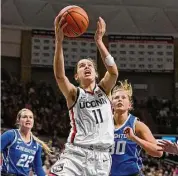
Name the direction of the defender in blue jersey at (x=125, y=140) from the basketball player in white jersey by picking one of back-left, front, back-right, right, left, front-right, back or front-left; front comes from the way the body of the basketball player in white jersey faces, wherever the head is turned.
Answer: left

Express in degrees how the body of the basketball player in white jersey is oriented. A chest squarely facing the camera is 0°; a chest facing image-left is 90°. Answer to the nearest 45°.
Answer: approximately 315°

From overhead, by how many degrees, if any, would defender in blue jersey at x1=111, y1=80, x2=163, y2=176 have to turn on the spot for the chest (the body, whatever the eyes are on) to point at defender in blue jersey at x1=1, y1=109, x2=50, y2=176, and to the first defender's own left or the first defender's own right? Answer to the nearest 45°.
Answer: approximately 90° to the first defender's own right

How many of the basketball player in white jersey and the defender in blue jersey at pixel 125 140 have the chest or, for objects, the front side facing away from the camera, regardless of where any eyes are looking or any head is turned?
0

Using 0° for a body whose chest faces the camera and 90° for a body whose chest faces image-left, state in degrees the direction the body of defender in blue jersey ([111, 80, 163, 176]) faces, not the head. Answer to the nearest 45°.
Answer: approximately 45°

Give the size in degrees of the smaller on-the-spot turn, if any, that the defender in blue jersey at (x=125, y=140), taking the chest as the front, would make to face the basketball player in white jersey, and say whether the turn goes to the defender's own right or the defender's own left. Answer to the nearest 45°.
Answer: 0° — they already face them

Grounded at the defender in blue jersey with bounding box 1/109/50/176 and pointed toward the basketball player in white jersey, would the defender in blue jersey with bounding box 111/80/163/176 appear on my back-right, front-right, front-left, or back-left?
front-left

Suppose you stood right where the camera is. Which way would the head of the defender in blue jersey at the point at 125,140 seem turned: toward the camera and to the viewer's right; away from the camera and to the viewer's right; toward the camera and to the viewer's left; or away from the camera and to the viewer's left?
toward the camera and to the viewer's left
